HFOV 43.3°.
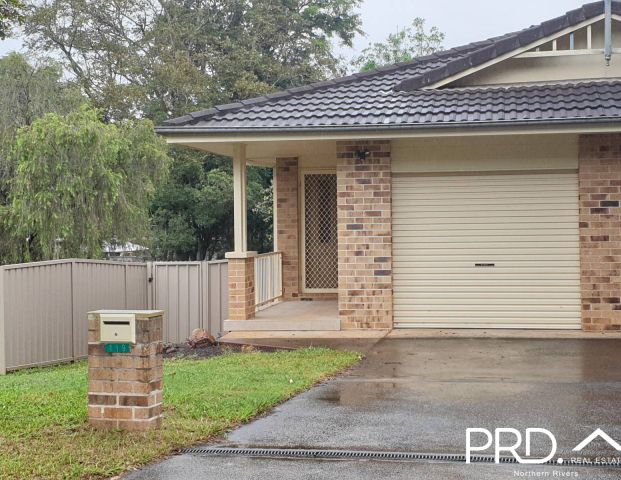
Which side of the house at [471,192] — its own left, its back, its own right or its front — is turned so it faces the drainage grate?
front

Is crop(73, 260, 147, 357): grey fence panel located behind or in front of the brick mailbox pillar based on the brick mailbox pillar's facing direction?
behind

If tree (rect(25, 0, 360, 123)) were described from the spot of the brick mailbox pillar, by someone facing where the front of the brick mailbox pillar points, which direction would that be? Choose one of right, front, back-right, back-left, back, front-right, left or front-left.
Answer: back

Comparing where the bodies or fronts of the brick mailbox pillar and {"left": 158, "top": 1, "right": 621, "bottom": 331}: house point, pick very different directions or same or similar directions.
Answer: same or similar directions

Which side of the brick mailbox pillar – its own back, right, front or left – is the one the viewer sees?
front

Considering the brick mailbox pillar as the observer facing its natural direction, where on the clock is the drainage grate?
The drainage grate is roughly at 10 o'clock from the brick mailbox pillar.

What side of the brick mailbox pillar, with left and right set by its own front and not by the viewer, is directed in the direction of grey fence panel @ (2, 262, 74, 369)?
back

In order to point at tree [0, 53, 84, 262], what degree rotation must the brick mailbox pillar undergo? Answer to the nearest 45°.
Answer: approximately 180°

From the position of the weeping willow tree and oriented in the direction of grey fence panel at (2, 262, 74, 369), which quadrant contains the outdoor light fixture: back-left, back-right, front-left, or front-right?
front-left

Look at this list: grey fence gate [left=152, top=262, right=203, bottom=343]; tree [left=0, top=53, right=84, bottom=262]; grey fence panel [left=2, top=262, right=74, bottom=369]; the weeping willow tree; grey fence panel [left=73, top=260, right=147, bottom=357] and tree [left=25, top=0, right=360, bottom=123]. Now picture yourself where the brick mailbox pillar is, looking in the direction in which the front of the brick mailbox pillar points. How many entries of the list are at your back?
6

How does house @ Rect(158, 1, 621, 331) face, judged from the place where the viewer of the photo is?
facing the viewer

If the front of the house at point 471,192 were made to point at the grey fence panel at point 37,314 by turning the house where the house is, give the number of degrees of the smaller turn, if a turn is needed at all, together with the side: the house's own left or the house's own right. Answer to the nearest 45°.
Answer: approximately 90° to the house's own right

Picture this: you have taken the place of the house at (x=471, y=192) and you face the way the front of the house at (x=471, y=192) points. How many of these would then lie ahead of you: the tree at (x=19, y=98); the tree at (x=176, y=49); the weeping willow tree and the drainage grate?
1

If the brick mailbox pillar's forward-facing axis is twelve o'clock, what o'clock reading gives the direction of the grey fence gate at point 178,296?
The grey fence gate is roughly at 6 o'clock from the brick mailbox pillar.
